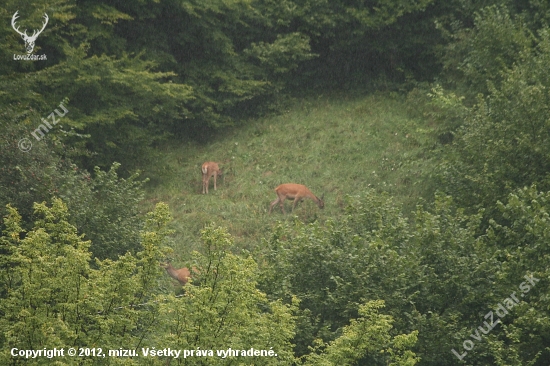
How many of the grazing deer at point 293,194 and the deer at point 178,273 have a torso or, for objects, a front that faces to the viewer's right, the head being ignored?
1

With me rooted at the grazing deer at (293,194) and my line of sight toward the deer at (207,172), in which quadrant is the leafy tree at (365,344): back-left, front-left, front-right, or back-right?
back-left

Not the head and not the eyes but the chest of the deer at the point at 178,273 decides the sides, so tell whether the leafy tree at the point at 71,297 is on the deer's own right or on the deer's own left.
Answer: on the deer's own left

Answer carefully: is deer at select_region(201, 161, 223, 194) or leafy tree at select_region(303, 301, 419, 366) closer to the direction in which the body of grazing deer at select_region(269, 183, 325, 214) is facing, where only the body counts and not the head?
the leafy tree

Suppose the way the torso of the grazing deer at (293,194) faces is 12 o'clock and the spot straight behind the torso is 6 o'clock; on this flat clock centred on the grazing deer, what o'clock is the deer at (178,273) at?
The deer is roughly at 4 o'clock from the grazing deer.

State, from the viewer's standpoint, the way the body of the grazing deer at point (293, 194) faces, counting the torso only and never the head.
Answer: to the viewer's right

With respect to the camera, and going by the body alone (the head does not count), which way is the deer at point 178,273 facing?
to the viewer's left

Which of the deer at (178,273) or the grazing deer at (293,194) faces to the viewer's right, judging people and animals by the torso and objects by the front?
the grazing deer

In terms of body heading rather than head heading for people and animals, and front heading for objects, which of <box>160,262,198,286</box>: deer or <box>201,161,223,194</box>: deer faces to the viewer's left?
<box>160,262,198,286</box>: deer

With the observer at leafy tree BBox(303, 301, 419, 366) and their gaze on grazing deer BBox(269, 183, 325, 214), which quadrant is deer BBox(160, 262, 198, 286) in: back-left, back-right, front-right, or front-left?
front-left

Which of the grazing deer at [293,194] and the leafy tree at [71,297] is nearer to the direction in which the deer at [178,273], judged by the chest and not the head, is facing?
the leafy tree

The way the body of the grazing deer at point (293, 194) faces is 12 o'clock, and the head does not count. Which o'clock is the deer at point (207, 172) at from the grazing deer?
The deer is roughly at 7 o'clock from the grazing deer.

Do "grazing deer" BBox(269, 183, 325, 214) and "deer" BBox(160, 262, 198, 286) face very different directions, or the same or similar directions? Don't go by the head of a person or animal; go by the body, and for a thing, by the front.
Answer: very different directions

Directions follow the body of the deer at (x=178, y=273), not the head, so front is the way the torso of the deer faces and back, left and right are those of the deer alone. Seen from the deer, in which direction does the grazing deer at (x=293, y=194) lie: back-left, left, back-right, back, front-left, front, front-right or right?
back-right
